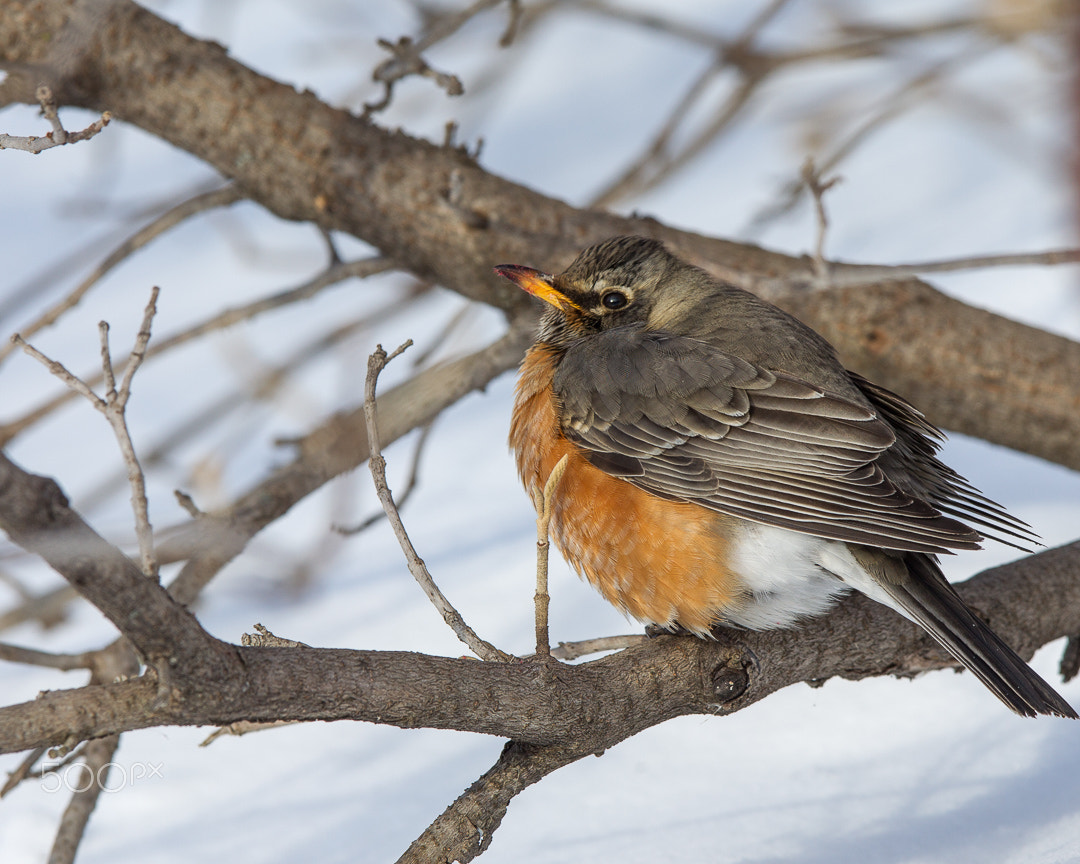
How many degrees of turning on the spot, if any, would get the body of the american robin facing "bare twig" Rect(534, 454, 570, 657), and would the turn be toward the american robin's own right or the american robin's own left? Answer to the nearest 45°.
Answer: approximately 45° to the american robin's own left

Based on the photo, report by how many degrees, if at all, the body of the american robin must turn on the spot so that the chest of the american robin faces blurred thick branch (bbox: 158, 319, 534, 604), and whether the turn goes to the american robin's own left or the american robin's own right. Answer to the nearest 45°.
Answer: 0° — it already faces it

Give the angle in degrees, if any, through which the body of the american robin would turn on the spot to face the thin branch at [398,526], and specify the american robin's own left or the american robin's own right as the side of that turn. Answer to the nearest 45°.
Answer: approximately 45° to the american robin's own left

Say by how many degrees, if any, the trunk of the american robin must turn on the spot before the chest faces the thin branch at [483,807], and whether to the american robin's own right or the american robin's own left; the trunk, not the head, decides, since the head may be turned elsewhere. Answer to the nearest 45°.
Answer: approximately 45° to the american robin's own left

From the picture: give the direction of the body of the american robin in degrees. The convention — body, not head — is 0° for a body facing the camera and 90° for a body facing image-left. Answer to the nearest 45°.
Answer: approximately 90°

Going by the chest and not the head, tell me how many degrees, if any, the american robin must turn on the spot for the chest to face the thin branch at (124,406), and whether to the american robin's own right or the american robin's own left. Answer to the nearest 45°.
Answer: approximately 45° to the american robin's own left
